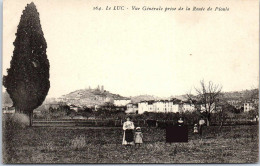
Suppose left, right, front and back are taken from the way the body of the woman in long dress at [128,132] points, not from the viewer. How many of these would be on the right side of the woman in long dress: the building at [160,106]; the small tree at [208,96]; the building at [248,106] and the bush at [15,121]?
1

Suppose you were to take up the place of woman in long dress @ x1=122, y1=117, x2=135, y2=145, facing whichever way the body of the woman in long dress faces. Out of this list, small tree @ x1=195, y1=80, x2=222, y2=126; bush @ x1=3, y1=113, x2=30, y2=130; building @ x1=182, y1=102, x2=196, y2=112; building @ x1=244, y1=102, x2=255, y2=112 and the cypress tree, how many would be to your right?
2

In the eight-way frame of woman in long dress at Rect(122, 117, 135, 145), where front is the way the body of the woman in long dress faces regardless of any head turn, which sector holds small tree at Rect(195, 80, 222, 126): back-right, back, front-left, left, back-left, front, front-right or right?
left

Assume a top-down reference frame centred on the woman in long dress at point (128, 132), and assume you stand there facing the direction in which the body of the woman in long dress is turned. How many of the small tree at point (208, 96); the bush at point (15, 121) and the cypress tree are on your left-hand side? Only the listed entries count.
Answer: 1

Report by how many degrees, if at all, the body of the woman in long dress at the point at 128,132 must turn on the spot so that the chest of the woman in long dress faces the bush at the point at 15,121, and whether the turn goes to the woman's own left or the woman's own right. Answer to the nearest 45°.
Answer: approximately 90° to the woman's own right

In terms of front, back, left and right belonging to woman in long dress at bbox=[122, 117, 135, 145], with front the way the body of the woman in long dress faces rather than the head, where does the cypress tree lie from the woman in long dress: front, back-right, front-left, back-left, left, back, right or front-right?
right

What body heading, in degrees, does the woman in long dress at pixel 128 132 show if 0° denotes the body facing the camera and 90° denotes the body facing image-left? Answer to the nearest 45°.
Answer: approximately 0°
